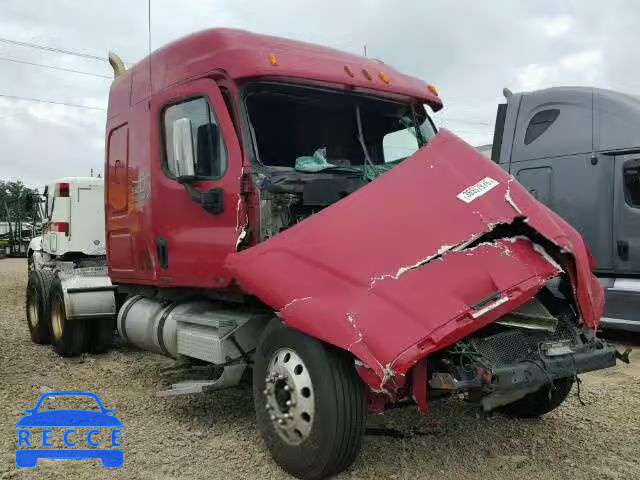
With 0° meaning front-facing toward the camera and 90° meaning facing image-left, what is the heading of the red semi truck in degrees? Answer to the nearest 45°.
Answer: approximately 315°

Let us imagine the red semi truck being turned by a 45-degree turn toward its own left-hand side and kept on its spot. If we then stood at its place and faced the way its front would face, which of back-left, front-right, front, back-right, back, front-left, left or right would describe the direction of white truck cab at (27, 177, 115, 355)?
back-left

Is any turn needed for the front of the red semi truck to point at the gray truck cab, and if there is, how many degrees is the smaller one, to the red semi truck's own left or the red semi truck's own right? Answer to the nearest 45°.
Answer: approximately 90° to the red semi truck's own left
